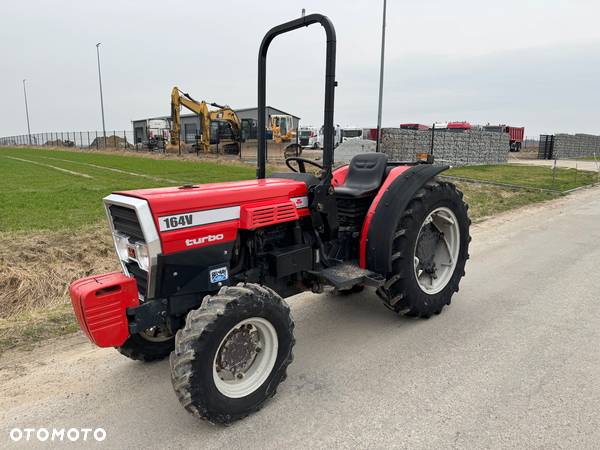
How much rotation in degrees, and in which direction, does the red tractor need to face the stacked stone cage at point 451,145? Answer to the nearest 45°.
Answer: approximately 180°

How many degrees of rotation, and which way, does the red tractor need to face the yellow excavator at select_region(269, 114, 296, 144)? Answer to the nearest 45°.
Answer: approximately 135° to its right

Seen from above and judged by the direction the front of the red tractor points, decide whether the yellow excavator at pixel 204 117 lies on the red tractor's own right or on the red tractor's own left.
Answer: on the red tractor's own right

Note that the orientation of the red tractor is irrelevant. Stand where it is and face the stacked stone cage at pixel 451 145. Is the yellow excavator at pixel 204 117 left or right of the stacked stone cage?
left

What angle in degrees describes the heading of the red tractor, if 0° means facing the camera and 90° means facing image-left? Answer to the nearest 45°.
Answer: approximately 45°

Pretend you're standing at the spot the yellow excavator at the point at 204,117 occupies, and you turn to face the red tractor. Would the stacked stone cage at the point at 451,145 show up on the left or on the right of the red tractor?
left
